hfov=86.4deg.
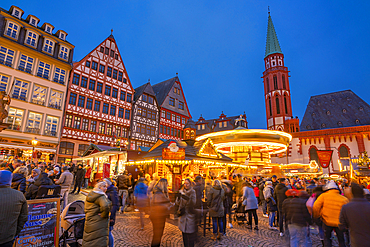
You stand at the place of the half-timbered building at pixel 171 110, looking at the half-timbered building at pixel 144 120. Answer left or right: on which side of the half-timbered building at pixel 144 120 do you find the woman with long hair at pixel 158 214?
left

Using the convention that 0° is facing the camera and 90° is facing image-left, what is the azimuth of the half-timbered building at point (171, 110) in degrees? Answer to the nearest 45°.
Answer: approximately 315°

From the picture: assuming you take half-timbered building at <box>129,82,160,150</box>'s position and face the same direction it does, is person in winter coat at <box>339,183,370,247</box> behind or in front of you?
in front

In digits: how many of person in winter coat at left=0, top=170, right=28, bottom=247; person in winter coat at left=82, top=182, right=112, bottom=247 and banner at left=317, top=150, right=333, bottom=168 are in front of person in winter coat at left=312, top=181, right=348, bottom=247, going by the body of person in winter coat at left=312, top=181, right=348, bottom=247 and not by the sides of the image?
1

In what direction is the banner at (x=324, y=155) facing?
toward the camera

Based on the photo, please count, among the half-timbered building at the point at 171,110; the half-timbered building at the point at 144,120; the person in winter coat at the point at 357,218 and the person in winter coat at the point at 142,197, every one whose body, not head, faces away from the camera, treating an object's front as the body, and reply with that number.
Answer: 2

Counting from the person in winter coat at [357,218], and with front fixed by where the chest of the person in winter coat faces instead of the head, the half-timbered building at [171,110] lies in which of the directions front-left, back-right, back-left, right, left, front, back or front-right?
front-left

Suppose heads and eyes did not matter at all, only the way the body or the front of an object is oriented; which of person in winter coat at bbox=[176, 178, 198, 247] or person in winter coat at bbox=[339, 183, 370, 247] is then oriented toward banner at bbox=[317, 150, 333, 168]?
person in winter coat at bbox=[339, 183, 370, 247]

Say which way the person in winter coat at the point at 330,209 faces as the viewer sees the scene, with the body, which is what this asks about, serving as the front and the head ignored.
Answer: away from the camera

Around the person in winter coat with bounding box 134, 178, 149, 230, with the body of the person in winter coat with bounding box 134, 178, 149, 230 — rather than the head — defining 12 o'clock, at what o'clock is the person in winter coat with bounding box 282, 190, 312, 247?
the person in winter coat with bounding box 282, 190, 312, 247 is roughly at 4 o'clock from the person in winter coat with bounding box 134, 178, 149, 230.

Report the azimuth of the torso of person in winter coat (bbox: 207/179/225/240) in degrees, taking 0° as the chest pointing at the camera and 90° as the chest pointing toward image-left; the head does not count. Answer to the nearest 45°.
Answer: approximately 180°

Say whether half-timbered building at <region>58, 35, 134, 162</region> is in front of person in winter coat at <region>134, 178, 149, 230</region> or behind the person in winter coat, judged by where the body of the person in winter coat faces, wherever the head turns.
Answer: in front

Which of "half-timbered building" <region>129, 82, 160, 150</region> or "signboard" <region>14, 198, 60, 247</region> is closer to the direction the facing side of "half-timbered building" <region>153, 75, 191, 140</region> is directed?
the signboard

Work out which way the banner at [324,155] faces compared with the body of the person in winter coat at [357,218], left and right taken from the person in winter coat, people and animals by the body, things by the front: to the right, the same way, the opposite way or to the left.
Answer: the opposite way
